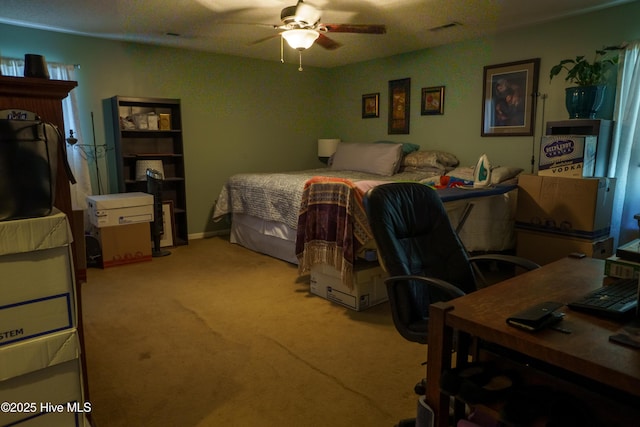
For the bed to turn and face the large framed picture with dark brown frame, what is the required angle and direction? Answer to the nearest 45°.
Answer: approximately 180°

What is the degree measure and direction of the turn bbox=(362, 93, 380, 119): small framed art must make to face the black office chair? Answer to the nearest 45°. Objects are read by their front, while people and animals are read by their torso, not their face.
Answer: approximately 45° to its left

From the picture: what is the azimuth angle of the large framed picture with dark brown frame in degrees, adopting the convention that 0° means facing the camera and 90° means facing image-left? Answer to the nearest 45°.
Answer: approximately 45°

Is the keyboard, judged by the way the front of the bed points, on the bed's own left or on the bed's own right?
on the bed's own left

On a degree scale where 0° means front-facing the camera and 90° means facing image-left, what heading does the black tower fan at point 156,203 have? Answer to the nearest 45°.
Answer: approximately 315°

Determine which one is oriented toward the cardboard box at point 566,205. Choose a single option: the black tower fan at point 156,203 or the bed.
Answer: the black tower fan

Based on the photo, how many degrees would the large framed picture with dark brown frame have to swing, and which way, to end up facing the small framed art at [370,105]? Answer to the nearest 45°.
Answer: approximately 90° to its right

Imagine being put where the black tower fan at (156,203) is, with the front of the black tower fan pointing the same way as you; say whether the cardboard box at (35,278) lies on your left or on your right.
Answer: on your right

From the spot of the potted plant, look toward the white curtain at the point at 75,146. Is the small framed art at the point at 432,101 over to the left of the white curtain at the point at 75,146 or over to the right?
right
